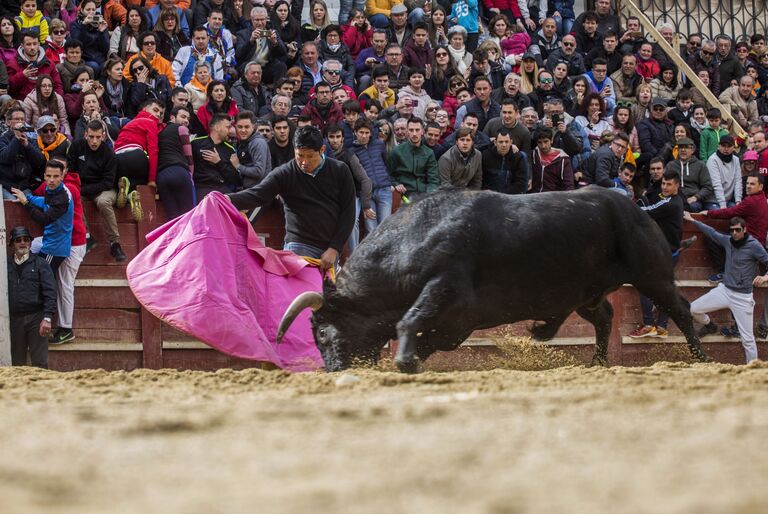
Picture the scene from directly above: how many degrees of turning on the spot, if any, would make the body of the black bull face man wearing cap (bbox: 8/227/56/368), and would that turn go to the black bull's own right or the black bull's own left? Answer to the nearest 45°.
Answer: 0° — it already faces them

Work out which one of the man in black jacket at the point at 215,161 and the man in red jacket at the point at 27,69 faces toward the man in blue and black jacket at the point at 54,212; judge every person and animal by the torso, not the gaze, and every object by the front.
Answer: the man in red jacket

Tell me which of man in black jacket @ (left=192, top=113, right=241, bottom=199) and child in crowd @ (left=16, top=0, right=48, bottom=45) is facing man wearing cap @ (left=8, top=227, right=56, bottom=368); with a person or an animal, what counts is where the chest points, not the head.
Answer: the child in crowd

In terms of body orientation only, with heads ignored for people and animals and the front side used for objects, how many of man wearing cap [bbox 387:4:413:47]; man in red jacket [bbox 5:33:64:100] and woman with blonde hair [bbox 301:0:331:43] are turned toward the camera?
3

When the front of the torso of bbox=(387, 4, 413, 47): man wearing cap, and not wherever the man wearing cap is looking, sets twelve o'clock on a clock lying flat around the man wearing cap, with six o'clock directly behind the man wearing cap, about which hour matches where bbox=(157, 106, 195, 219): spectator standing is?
The spectator standing is roughly at 1 o'clock from the man wearing cap.

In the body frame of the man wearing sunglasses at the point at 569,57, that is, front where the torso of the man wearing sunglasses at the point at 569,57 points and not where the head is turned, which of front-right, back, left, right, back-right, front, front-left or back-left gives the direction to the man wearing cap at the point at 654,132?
front-left

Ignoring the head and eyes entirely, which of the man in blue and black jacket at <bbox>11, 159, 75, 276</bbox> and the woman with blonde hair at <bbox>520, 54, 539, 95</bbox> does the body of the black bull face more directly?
the man in blue and black jacket

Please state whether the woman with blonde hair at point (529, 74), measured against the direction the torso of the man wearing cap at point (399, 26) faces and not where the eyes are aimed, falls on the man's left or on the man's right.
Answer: on the man's left

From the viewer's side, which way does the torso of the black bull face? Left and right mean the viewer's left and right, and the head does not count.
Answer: facing to the left of the viewer

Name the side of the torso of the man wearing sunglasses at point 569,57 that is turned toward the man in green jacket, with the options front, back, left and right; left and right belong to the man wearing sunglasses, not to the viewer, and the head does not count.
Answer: front

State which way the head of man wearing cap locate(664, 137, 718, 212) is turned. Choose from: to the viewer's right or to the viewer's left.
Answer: to the viewer's left

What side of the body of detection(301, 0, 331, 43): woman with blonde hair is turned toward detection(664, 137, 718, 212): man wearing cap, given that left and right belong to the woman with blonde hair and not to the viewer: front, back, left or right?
left
